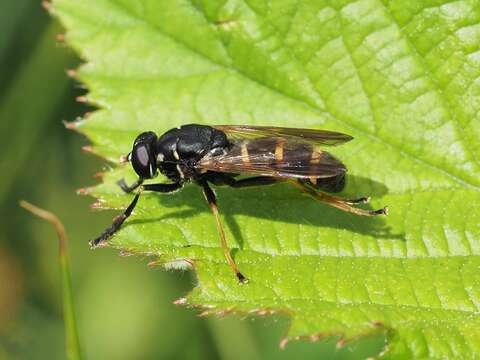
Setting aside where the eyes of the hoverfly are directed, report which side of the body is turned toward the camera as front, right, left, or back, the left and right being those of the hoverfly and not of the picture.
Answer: left
